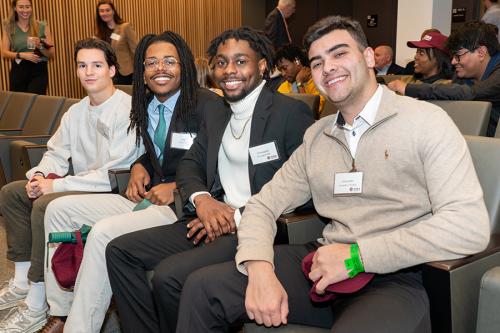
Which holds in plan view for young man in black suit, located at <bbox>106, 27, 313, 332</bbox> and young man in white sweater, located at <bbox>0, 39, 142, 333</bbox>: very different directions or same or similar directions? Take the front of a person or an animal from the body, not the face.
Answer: same or similar directions

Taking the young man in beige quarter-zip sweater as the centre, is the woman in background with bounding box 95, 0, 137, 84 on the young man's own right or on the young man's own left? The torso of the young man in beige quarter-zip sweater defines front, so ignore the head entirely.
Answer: on the young man's own right

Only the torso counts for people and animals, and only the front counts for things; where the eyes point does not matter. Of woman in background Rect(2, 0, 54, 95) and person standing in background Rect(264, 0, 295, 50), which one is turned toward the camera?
the woman in background

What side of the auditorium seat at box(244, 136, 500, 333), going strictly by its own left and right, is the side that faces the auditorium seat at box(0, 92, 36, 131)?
right

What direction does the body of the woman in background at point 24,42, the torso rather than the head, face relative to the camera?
toward the camera

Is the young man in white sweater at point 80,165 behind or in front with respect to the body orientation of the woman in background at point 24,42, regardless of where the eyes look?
in front

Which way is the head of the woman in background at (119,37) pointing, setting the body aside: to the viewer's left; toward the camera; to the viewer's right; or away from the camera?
toward the camera

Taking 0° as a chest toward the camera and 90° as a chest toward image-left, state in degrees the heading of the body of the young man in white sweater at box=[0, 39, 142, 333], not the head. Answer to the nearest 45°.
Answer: approximately 45°

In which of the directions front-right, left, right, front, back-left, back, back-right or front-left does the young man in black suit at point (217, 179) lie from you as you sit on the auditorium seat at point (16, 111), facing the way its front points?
front-left

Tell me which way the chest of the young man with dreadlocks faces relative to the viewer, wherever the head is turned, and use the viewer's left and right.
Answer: facing the viewer and to the left of the viewer

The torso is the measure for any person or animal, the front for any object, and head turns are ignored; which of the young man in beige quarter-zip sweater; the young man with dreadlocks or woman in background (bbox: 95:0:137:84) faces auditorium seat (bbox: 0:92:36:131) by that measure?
the woman in background

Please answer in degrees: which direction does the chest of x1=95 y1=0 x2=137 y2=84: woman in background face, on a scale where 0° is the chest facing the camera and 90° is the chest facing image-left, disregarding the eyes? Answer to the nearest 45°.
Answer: approximately 45°

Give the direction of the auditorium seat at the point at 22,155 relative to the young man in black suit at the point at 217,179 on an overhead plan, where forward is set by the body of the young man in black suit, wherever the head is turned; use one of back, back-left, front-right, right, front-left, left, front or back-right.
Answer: right

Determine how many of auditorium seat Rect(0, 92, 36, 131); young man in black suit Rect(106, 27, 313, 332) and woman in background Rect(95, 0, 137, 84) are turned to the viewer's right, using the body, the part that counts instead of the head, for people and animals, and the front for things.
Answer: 0

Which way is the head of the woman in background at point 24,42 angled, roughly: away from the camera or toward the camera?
toward the camera

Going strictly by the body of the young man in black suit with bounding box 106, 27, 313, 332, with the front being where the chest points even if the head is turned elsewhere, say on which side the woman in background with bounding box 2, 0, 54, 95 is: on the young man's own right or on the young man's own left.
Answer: on the young man's own right

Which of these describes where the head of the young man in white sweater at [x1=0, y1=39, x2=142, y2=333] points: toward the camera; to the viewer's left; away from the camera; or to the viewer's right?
toward the camera

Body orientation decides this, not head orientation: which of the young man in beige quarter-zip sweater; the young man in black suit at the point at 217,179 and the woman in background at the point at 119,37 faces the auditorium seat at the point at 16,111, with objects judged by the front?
the woman in background

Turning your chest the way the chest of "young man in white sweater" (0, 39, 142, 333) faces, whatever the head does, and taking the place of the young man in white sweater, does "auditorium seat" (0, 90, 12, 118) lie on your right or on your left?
on your right

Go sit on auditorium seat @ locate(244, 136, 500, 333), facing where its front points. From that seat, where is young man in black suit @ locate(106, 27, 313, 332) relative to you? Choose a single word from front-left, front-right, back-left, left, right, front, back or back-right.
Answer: right

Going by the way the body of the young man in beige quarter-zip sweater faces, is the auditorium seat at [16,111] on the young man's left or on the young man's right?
on the young man's right

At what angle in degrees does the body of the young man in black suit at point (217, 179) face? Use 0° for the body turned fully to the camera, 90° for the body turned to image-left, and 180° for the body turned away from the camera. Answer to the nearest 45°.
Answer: approximately 45°
